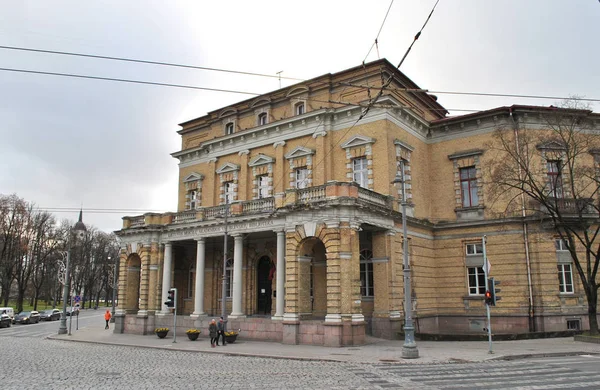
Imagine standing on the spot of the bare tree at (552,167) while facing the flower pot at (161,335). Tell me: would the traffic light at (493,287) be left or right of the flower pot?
left

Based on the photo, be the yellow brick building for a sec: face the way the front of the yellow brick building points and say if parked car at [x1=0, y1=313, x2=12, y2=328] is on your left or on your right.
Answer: on your right

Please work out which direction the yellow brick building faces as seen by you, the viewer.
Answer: facing the viewer and to the left of the viewer

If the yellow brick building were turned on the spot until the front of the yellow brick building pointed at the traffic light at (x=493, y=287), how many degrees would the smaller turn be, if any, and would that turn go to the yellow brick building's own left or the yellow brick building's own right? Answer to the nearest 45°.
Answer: approximately 90° to the yellow brick building's own left

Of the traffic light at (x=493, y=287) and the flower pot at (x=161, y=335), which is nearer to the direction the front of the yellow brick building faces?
the flower pot

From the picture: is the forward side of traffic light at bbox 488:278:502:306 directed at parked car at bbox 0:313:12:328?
no

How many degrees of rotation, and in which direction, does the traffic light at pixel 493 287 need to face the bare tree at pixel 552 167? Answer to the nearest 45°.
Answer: approximately 90° to its left
